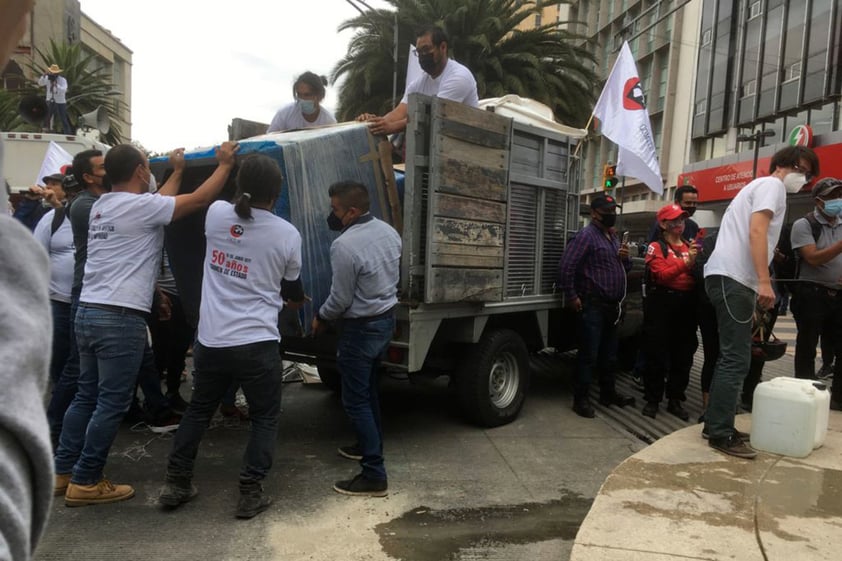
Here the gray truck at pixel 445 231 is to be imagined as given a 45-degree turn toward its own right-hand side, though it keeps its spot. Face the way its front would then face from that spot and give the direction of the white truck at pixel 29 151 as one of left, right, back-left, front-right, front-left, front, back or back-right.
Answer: back-left

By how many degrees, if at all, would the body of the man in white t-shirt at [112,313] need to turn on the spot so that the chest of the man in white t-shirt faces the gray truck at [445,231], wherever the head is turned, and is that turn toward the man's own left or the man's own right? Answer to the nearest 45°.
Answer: approximately 45° to the man's own right

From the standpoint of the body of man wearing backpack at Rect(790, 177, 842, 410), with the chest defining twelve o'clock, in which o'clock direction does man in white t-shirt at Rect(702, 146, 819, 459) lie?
The man in white t-shirt is roughly at 2 o'clock from the man wearing backpack.

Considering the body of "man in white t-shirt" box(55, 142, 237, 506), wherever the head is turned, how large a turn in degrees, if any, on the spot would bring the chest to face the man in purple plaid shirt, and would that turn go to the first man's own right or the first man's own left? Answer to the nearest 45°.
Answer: approximately 45° to the first man's own right

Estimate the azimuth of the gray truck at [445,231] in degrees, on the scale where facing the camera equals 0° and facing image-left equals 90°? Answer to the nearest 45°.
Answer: approximately 225°

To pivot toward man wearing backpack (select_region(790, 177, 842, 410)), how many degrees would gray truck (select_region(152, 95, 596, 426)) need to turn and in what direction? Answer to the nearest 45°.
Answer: approximately 45° to its right

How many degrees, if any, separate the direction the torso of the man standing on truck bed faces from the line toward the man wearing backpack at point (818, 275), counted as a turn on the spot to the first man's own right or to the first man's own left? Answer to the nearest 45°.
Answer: approximately 135° to the first man's own left

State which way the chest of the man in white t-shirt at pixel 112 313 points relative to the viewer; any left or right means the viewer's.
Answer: facing away from the viewer and to the right of the viewer
